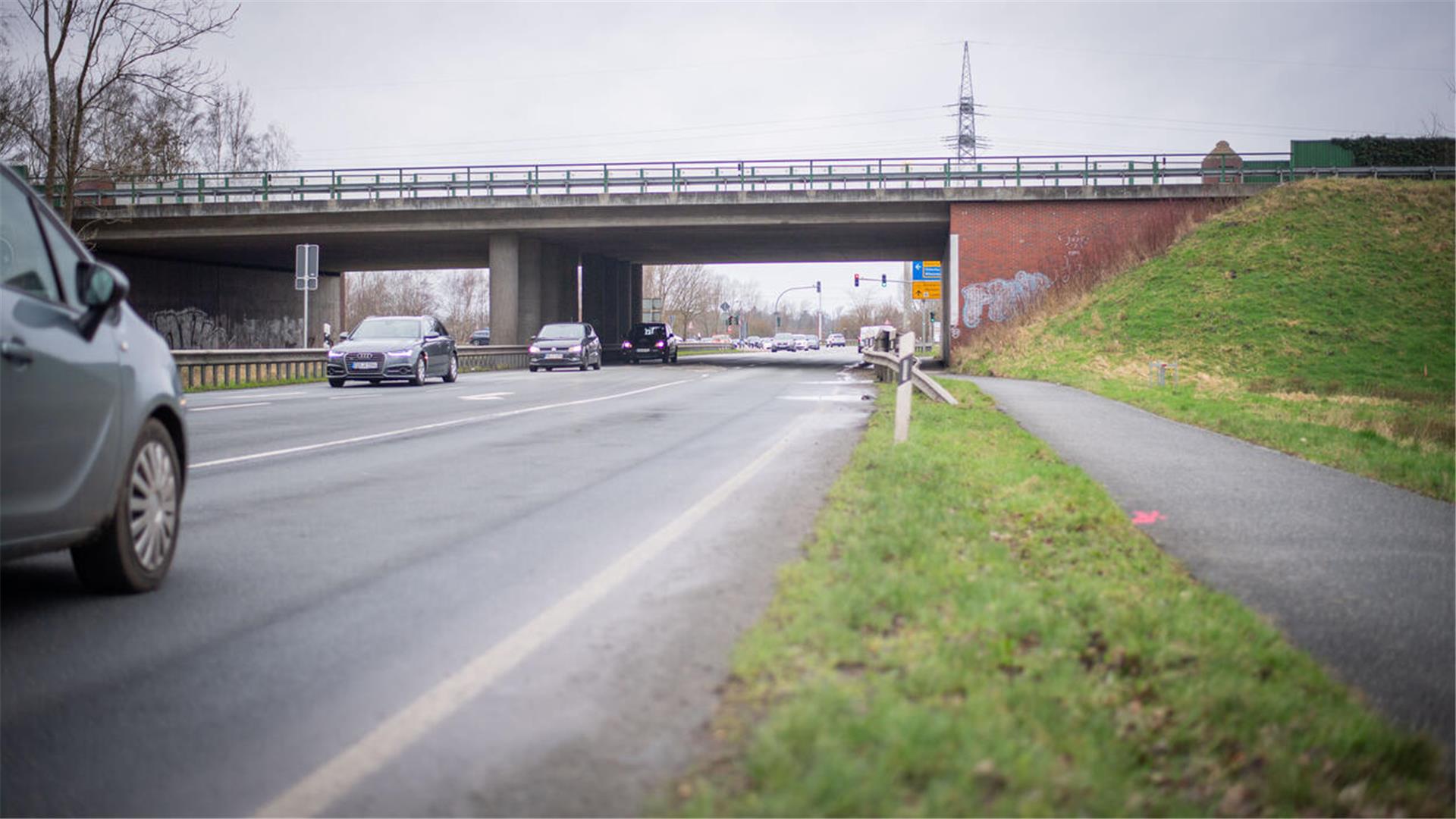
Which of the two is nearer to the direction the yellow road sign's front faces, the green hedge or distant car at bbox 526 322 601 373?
the distant car

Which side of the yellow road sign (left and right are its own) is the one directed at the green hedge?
left

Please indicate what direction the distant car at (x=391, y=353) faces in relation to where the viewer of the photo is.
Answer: facing the viewer and to the left of the viewer

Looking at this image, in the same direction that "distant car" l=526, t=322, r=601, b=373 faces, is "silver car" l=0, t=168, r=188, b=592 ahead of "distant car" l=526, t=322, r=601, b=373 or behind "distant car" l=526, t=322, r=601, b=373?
ahead

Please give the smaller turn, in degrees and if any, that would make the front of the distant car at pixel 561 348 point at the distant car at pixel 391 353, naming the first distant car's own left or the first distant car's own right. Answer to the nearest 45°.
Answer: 0° — it already faces it

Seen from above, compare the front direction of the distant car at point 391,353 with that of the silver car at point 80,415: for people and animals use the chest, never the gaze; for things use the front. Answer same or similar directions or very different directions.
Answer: very different directions

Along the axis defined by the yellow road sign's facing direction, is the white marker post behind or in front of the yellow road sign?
in front

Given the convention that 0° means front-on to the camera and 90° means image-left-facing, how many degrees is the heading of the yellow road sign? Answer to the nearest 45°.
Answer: approximately 0°

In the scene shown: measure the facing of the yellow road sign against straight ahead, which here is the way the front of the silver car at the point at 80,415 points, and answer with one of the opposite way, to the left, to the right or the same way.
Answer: the opposite way

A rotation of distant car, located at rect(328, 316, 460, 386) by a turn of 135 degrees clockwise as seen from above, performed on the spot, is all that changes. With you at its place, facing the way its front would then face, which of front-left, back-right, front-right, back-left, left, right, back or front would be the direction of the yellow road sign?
front-right

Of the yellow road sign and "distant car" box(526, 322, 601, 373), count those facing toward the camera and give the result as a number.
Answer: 2

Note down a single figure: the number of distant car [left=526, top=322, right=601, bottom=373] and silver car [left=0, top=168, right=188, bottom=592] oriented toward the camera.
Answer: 1

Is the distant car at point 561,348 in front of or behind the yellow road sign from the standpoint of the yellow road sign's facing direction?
in front
